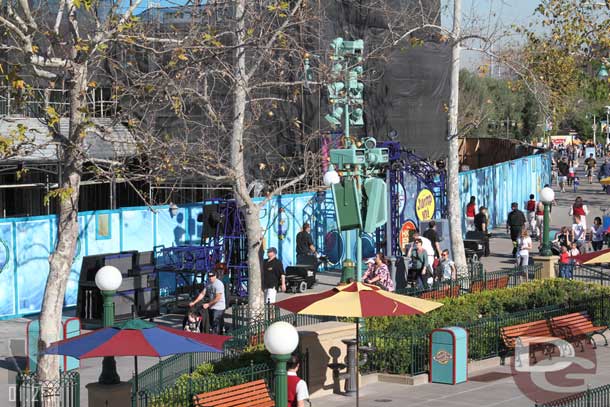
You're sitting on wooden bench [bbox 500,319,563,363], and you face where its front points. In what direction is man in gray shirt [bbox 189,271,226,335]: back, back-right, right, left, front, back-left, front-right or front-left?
back-right

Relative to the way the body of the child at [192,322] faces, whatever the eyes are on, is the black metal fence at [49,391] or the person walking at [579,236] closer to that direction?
the black metal fence

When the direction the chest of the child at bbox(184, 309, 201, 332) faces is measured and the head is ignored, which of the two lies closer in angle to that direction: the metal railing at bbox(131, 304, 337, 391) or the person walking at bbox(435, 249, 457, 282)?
the metal railing

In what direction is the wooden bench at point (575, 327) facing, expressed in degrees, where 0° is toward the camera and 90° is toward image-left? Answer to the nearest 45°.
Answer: approximately 315°

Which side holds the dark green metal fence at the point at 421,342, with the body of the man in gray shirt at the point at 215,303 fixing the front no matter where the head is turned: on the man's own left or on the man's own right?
on the man's own left

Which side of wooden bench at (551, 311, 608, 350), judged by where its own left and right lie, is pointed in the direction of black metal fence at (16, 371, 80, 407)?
right

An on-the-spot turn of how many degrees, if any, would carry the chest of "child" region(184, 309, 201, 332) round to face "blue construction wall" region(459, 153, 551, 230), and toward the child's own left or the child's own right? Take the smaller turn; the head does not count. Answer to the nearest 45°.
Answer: approximately 180°

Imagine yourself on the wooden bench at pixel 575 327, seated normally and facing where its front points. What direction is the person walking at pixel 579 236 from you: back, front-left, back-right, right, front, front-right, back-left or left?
back-left

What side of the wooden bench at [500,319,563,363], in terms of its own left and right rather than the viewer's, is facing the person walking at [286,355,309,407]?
right

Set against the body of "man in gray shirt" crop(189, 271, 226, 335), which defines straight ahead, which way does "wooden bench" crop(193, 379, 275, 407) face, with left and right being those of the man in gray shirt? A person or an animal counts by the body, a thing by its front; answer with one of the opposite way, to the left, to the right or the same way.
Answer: to the left
